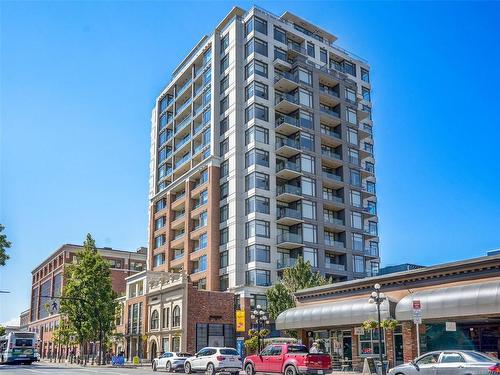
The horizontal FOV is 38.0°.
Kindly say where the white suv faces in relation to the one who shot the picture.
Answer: facing away from the viewer and to the left of the viewer

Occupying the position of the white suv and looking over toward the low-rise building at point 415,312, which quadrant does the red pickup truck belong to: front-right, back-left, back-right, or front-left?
front-right

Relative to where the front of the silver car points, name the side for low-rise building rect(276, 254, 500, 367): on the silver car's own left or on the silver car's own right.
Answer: on the silver car's own right

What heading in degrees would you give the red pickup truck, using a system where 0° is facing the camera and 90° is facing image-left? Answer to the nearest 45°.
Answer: approximately 135°

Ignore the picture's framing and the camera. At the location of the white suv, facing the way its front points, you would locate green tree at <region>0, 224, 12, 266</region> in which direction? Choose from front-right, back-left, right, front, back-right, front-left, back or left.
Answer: front

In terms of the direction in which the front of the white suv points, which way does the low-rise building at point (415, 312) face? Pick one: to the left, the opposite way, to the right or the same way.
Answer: to the left

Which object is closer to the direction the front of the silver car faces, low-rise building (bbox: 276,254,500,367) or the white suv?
the white suv

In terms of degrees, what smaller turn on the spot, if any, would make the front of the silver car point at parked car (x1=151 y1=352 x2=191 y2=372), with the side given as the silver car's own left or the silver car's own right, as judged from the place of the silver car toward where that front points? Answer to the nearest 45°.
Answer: approximately 45° to the silver car's own right

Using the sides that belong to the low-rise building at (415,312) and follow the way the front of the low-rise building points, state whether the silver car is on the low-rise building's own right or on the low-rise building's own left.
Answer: on the low-rise building's own left

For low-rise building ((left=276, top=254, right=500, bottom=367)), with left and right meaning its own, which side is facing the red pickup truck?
front

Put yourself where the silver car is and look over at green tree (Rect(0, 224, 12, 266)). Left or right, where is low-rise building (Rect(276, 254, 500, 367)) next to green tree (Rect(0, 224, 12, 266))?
right

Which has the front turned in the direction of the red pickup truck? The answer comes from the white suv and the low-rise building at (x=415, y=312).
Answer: the low-rise building

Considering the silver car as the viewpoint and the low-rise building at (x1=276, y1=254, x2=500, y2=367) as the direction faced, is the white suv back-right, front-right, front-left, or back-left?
front-left

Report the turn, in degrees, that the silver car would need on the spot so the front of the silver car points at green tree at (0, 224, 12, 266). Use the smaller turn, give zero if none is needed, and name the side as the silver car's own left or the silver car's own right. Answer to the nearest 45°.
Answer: approximately 45° to the silver car's own right

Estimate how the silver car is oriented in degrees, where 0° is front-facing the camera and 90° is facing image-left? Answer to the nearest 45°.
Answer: approximately 90°
